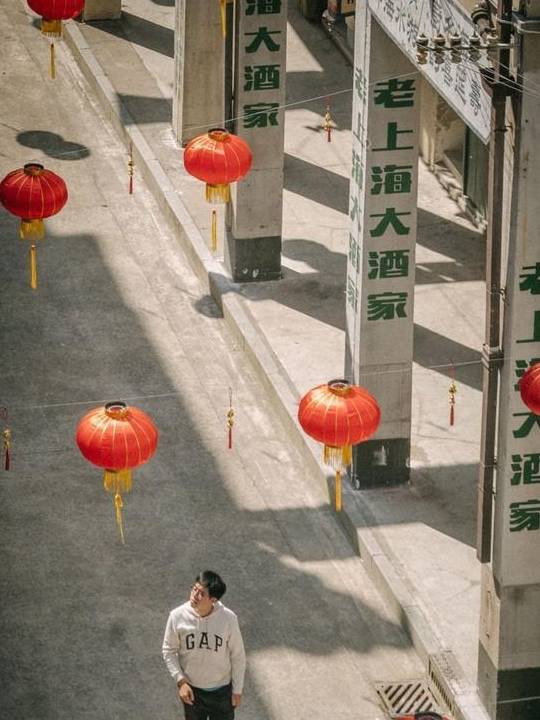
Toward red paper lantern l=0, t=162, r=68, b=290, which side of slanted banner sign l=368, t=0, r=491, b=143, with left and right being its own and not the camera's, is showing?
right

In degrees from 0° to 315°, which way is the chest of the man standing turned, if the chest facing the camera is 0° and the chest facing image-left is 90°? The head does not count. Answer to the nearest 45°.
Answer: approximately 0°

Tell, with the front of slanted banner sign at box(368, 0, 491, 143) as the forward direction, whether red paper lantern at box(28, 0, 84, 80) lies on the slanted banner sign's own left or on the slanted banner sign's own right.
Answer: on the slanted banner sign's own right

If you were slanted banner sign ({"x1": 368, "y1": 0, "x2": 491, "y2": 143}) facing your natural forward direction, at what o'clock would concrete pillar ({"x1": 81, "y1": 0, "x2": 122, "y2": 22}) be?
The concrete pillar is roughly at 4 o'clock from the slanted banner sign.
